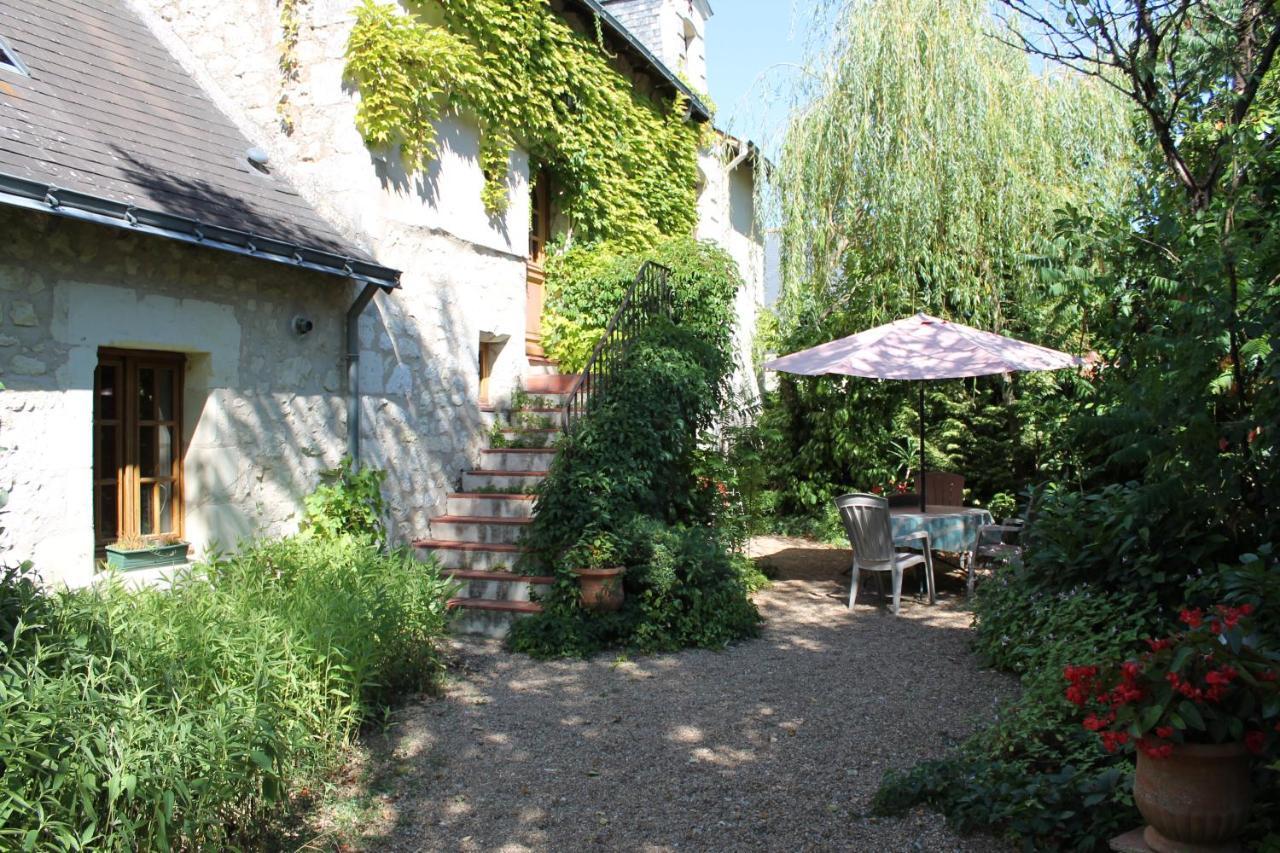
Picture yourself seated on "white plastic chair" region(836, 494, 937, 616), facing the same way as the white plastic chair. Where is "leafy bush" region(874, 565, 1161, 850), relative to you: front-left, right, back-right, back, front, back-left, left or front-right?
back-right

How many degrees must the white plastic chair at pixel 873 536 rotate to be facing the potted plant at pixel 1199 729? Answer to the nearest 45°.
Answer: approximately 135° to its right

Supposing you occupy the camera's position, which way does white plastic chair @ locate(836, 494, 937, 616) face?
facing away from the viewer and to the right of the viewer

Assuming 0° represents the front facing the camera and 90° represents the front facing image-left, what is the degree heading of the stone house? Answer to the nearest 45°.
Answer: approximately 315°

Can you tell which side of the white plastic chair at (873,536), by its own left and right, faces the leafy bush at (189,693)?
back

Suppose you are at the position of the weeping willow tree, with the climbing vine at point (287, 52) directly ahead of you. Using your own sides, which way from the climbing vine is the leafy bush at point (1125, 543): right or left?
left

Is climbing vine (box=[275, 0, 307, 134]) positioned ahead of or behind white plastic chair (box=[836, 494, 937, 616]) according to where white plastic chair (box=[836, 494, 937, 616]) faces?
behind

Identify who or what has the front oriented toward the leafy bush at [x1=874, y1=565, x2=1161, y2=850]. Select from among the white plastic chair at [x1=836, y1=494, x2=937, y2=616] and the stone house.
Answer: the stone house

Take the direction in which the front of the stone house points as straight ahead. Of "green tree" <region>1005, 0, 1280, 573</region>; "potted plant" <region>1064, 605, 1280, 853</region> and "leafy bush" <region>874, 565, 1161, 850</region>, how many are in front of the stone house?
3

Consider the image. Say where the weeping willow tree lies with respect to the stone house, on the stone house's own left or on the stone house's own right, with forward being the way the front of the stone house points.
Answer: on the stone house's own left
